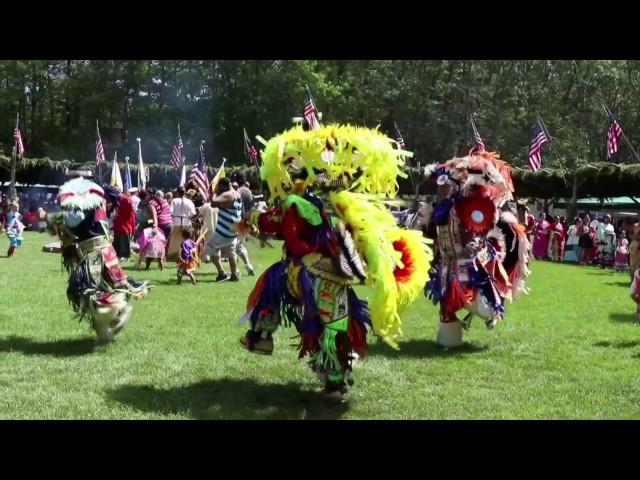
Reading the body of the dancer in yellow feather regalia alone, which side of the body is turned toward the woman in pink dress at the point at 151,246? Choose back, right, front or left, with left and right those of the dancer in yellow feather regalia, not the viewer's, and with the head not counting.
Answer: right

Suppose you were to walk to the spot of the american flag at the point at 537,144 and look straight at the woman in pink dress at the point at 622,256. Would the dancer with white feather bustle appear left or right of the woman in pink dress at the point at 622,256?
right

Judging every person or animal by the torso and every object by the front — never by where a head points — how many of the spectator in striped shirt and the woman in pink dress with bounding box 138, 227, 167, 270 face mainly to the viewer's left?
1

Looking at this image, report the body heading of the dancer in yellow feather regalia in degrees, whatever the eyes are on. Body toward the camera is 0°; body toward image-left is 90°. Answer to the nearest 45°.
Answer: approximately 45°

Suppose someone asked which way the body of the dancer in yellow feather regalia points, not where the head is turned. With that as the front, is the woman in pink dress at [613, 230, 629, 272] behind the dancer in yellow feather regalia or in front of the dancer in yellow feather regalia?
behind
